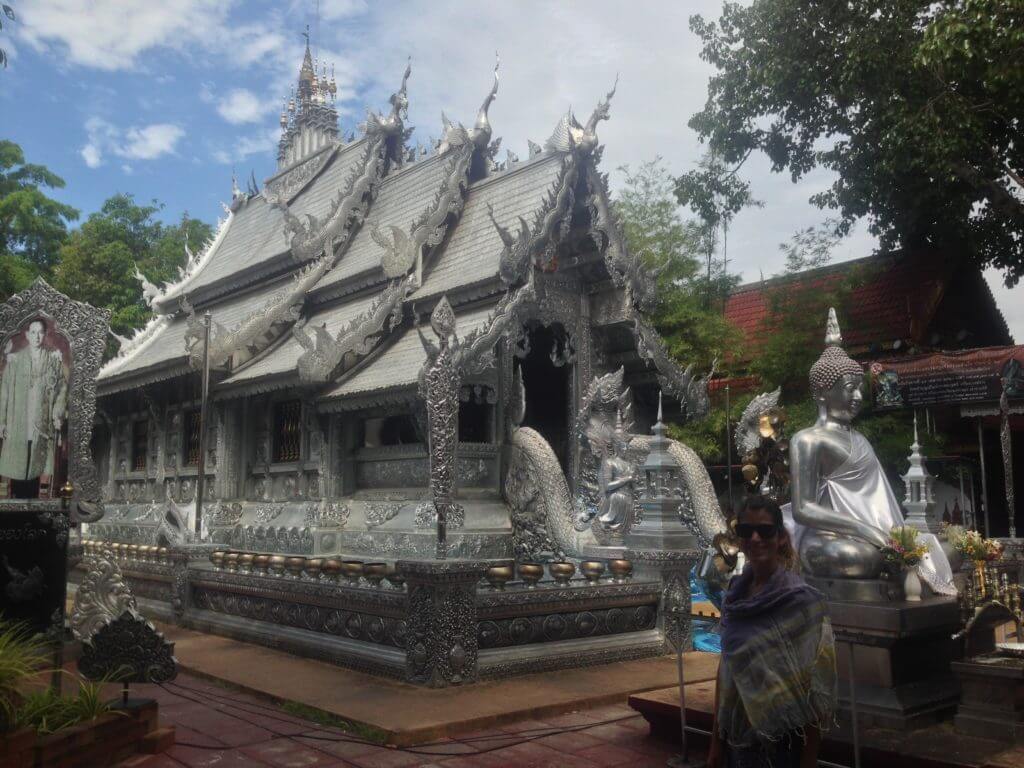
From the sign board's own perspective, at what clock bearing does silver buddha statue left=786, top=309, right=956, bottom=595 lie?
The silver buddha statue is roughly at 12 o'clock from the sign board.

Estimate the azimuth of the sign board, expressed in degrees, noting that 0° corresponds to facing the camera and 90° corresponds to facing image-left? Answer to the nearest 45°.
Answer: approximately 0°

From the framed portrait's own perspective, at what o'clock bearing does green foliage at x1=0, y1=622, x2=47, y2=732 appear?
The green foliage is roughly at 12 o'clock from the framed portrait.

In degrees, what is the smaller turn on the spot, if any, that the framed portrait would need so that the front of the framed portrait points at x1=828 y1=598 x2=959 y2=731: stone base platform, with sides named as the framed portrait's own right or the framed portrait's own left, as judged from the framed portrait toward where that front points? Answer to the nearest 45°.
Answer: approximately 45° to the framed portrait's own left

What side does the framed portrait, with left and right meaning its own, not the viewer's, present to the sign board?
left

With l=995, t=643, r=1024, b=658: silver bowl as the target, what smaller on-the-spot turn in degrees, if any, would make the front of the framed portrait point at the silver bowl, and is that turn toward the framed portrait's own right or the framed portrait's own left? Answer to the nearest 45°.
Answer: approximately 45° to the framed portrait's own left

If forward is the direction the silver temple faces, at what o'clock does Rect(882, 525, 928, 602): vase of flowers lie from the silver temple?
The vase of flowers is roughly at 1 o'clock from the silver temple.

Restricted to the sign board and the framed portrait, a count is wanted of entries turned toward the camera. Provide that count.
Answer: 2

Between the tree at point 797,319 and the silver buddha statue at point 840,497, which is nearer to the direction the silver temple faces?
the silver buddha statue

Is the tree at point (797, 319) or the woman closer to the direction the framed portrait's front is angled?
the woman

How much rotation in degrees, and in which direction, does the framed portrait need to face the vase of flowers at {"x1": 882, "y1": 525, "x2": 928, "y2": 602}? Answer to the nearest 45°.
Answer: approximately 45° to its left
